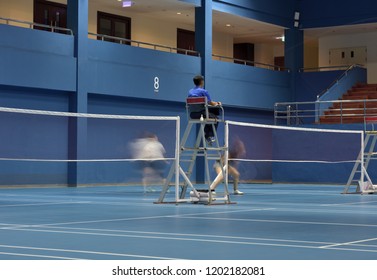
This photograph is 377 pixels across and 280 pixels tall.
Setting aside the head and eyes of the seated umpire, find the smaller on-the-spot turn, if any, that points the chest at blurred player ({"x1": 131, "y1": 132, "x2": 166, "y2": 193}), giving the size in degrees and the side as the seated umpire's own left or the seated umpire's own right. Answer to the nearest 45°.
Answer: approximately 45° to the seated umpire's own left

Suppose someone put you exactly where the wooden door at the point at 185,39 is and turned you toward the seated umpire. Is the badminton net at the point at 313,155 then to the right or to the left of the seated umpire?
left
